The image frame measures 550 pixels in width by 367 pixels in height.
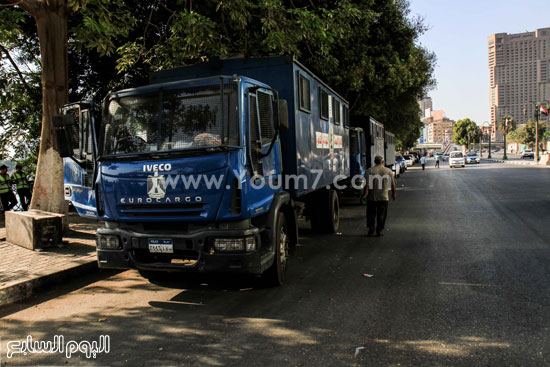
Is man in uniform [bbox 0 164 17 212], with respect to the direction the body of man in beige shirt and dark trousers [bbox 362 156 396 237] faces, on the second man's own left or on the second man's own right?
on the second man's own left

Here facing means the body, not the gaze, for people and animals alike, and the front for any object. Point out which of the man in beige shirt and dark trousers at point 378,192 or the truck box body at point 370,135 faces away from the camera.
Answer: the man in beige shirt and dark trousers

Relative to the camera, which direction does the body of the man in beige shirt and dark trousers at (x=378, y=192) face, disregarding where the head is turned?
away from the camera

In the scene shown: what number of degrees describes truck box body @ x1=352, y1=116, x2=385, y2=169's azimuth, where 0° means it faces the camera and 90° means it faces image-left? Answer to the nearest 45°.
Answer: approximately 45°

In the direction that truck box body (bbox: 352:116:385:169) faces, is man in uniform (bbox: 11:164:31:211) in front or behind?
in front

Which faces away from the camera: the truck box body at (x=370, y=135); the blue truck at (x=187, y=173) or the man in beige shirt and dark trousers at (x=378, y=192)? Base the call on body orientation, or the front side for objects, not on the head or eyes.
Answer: the man in beige shirt and dark trousers

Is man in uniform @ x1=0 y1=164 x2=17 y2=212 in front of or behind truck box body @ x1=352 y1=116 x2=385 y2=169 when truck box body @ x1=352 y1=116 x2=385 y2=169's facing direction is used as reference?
in front

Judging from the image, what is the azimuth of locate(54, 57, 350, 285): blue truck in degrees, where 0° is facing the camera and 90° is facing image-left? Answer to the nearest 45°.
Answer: approximately 45°

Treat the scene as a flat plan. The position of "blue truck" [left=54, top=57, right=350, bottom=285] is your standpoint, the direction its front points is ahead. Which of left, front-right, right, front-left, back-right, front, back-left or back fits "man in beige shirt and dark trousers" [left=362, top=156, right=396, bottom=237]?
back

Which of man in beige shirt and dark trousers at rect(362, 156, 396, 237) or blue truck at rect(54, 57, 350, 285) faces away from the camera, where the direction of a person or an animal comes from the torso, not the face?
the man in beige shirt and dark trousers

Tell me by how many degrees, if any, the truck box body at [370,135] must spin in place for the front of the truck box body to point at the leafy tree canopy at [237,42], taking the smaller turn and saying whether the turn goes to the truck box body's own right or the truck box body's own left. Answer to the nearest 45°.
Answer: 0° — it already faces it

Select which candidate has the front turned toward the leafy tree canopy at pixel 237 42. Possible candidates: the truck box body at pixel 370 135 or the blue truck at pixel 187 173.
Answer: the truck box body
